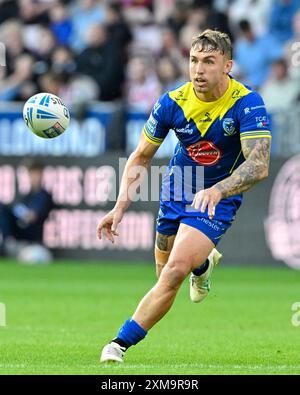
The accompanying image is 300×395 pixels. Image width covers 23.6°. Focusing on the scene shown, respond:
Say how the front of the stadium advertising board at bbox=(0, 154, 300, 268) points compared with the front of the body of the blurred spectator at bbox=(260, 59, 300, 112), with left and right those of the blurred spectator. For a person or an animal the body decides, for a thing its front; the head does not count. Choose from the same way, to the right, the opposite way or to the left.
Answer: the same way

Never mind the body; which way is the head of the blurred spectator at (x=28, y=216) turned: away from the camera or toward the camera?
toward the camera

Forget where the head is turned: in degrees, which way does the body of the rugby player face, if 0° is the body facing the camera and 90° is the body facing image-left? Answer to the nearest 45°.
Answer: approximately 45°

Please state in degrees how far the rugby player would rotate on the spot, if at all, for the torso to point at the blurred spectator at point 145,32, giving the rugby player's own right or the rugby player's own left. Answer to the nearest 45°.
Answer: approximately 135° to the rugby player's own right

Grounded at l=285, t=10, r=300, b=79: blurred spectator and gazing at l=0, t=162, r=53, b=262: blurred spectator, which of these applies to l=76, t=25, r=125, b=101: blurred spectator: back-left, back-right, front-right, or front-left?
front-right

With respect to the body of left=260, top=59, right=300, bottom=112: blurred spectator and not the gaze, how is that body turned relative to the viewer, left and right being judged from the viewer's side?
facing the viewer

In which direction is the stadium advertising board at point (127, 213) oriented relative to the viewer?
toward the camera

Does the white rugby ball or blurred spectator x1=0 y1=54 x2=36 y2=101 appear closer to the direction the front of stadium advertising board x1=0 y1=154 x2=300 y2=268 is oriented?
the white rugby ball

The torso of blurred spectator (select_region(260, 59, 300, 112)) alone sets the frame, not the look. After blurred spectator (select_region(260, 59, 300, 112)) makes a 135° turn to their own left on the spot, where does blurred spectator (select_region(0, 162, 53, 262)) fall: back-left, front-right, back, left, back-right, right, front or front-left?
back-left

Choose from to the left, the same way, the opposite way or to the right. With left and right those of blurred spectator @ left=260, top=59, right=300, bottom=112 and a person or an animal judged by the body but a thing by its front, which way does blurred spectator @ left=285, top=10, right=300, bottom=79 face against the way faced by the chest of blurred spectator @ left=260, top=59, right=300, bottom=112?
the same way

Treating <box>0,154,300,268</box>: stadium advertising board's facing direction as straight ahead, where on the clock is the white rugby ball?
The white rugby ball is roughly at 12 o'clock from the stadium advertising board.

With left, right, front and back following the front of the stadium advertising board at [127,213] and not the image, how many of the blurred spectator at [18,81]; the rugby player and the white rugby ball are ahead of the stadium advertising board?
2

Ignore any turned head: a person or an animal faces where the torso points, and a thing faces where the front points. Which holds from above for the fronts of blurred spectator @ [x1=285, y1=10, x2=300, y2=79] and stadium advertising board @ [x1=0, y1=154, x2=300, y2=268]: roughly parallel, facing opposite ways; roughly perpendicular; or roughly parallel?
roughly parallel

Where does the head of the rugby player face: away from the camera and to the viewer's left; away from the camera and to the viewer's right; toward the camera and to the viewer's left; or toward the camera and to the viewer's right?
toward the camera and to the viewer's left
